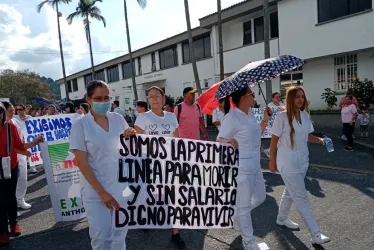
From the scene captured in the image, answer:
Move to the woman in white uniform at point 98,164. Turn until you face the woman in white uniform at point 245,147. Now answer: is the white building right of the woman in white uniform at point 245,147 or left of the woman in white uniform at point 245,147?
left

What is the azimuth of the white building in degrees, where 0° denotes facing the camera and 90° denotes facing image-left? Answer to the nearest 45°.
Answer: approximately 45°

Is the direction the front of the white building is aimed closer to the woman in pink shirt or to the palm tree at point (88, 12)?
the woman in pink shirt

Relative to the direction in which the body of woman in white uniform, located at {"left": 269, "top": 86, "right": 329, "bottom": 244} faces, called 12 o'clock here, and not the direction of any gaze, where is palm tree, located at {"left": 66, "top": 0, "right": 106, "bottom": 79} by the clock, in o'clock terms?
The palm tree is roughly at 6 o'clock from the woman in white uniform.

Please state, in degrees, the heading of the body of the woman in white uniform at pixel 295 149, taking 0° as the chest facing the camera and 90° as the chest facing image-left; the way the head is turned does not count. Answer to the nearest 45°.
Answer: approximately 315°

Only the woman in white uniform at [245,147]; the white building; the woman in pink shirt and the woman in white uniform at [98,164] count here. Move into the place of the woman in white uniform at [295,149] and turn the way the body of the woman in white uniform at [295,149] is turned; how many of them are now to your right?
2

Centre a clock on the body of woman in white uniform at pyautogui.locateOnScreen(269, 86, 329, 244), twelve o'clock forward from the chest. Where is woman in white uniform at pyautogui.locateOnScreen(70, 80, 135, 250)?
woman in white uniform at pyautogui.locateOnScreen(70, 80, 135, 250) is roughly at 3 o'clock from woman in white uniform at pyautogui.locateOnScreen(269, 86, 329, 244).
